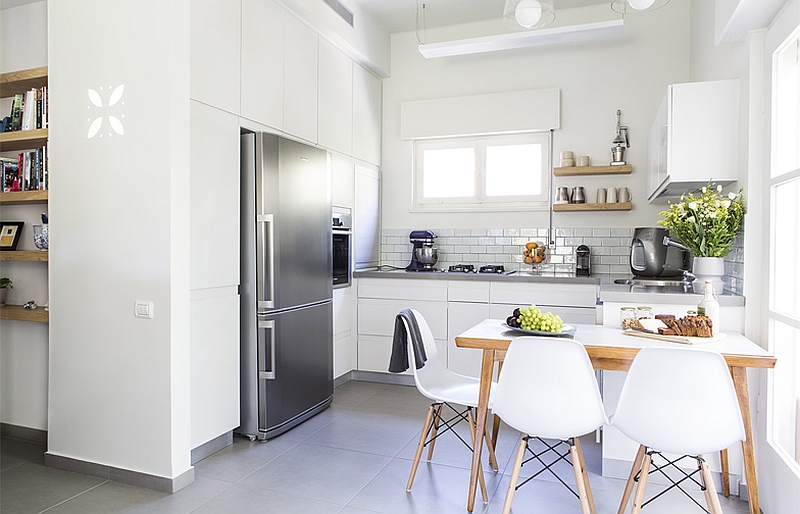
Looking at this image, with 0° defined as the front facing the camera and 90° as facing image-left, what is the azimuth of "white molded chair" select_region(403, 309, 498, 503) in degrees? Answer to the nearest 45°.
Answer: approximately 270°

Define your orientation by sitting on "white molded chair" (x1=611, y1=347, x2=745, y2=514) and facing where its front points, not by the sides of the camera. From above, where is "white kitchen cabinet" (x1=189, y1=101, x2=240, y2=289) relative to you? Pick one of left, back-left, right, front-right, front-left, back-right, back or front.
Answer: left

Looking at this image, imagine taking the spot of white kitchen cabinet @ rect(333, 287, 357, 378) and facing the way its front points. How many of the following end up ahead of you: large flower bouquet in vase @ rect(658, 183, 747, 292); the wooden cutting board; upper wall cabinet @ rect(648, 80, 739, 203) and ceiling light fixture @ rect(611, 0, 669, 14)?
4

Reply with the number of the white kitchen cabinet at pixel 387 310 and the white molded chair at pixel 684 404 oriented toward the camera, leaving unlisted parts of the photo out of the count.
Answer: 1

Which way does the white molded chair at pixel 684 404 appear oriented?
away from the camera

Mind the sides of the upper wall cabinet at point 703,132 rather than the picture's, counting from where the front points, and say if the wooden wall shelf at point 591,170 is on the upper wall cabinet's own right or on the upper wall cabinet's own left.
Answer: on the upper wall cabinet's own right

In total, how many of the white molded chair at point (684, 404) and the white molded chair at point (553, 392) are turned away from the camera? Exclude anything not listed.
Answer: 2

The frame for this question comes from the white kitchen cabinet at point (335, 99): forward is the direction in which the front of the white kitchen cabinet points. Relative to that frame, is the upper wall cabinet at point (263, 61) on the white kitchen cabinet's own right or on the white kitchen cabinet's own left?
on the white kitchen cabinet's own right

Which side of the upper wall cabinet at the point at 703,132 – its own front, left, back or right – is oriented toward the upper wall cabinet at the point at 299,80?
front

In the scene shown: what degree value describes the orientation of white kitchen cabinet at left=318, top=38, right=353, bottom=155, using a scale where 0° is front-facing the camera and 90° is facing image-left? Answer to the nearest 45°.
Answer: approximately 315°

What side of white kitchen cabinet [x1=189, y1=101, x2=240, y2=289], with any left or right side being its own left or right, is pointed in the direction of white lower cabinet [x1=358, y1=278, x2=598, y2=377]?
left
